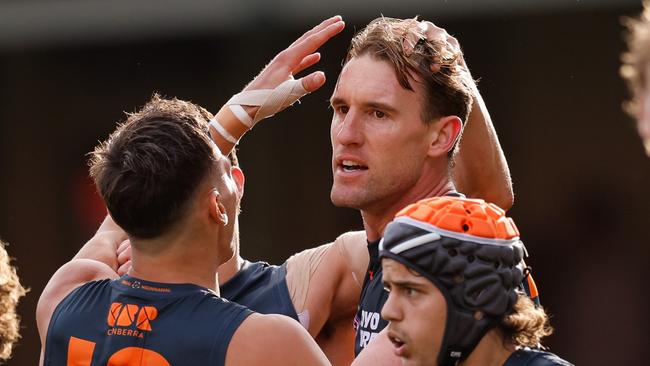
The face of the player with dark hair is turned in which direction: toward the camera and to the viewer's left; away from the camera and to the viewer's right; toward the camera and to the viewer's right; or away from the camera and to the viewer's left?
away from the camera and to the viewer's right

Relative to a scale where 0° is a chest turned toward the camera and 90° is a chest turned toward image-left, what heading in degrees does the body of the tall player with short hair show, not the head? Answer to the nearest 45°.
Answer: approximately 45°

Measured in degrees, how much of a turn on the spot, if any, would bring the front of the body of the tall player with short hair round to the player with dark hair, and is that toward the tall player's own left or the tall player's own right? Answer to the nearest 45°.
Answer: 0° — they already face them

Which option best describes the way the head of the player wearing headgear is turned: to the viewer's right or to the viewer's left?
to the viewer's left
